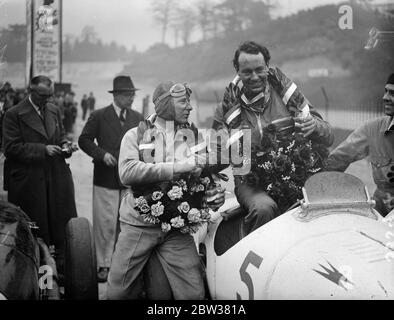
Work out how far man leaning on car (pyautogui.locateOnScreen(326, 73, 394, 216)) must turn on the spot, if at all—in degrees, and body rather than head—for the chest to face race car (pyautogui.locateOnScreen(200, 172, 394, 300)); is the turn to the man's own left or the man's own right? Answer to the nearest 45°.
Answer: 0° — they already face it

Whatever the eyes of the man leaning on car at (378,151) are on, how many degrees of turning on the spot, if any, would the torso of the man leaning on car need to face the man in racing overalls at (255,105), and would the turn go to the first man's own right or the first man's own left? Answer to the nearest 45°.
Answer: approximately 90° to the first man's own right

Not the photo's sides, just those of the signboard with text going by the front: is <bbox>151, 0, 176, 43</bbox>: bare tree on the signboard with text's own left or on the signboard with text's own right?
on the signboard with text's own left

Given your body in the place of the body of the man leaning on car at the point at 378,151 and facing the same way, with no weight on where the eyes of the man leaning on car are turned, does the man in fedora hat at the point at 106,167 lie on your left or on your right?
on your right

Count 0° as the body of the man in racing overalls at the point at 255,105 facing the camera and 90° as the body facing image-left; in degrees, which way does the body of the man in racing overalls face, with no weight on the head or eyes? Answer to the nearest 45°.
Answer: approximately 0°

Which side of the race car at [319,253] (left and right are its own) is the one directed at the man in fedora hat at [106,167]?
back

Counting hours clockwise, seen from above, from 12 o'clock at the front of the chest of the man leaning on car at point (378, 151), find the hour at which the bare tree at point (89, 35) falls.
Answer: The bare tree is roughly at 3 o'clock from the man leaning on car.
